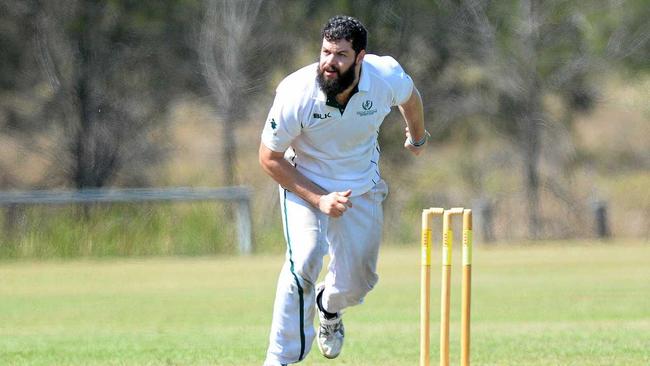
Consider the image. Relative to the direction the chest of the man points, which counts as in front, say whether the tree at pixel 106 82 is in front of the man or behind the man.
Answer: behind

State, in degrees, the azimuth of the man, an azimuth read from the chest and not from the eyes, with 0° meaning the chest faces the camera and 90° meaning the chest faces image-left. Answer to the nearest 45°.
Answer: approximately 0°

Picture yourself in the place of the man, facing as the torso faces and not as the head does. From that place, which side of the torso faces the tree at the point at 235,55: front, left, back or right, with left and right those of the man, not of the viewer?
back
